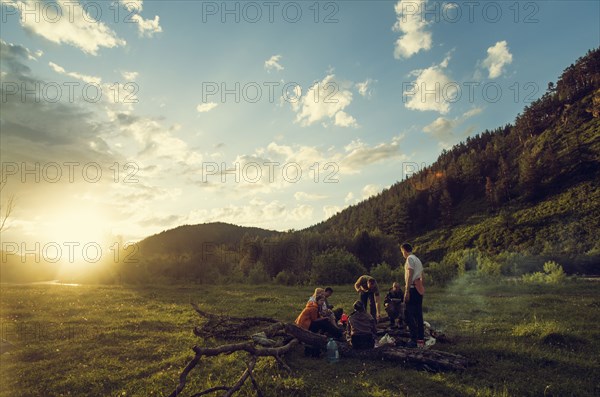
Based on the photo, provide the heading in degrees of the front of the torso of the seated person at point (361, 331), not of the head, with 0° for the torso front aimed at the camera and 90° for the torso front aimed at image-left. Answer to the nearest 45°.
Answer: approximately 180°

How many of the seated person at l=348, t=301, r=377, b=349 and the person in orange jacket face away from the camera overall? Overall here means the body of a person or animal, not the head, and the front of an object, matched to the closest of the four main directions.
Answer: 1

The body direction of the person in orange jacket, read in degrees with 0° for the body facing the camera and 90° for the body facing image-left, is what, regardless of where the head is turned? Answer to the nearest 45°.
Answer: approximately 270°

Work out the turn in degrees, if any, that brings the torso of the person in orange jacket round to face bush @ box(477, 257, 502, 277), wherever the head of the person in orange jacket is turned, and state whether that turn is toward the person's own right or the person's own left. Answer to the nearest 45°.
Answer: approximately 45° to the person's own left

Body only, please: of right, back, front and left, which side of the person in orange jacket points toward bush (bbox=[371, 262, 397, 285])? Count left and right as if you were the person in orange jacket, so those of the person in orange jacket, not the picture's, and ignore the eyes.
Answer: left

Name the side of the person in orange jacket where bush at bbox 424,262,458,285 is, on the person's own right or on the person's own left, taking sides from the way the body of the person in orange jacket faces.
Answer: on the person's own left

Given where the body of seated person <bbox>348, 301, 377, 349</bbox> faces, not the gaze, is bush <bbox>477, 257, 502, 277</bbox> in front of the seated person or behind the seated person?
in front

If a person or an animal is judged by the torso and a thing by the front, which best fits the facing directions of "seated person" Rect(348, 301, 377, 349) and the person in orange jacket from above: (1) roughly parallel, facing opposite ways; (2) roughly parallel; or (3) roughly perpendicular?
roughly perpendicular

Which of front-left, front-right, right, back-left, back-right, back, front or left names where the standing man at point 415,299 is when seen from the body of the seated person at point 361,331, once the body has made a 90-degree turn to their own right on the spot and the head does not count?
front

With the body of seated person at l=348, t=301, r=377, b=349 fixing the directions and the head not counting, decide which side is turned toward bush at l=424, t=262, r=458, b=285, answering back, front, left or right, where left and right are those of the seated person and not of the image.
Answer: front
